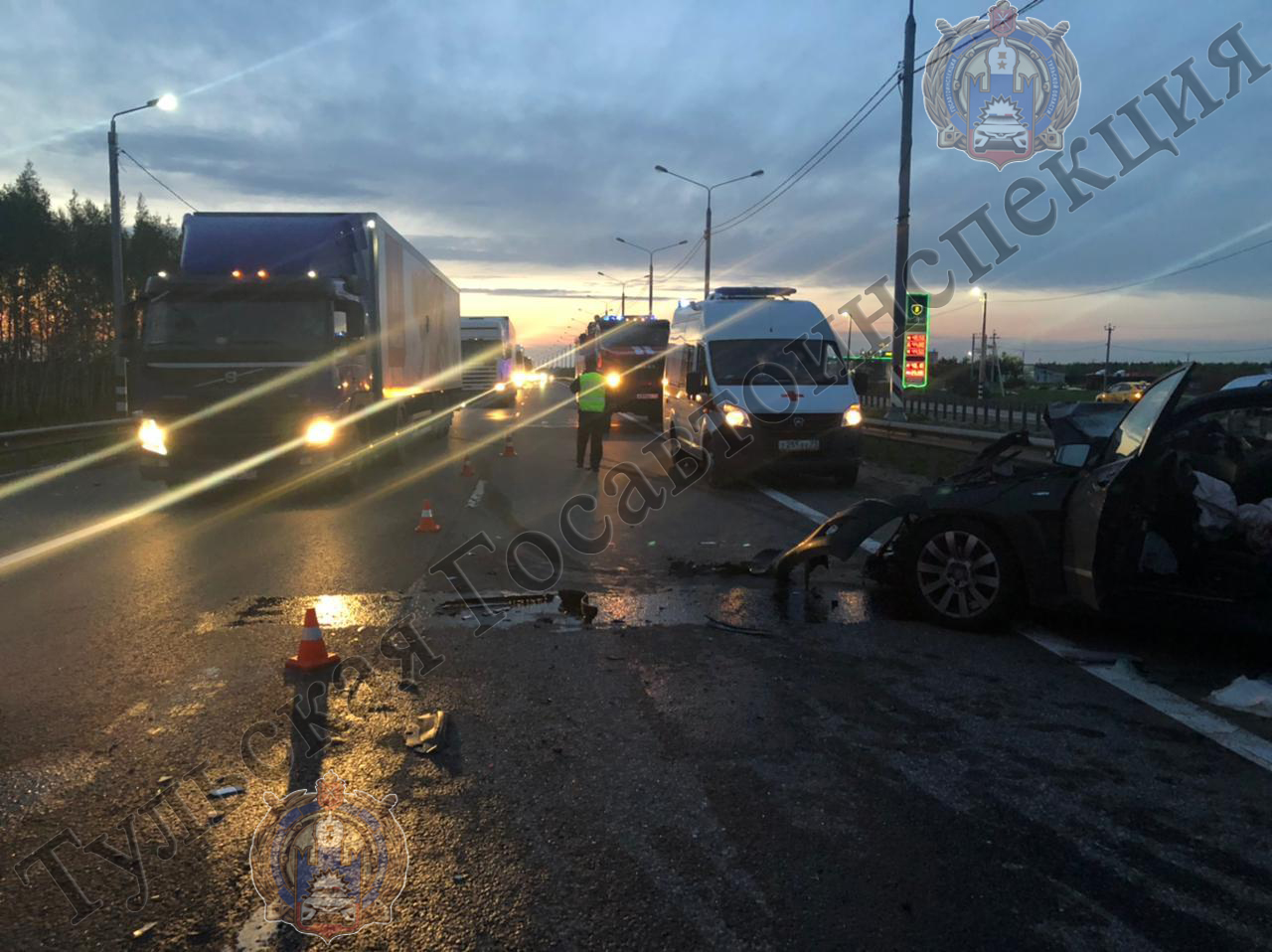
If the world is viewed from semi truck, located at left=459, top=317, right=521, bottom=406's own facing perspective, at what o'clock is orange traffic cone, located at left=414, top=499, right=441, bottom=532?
The orange traffic cone is roughly at 12 o'clock from the semi truck.

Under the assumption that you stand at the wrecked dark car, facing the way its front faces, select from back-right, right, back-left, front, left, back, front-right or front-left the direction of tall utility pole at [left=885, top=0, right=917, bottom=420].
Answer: right

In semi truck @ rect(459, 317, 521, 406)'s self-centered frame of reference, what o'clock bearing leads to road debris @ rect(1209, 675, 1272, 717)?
The road debris is roughly at 12 o'clock from the semi truck.

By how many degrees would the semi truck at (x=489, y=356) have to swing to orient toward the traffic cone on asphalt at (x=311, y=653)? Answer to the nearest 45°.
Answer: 0° — it already faces it

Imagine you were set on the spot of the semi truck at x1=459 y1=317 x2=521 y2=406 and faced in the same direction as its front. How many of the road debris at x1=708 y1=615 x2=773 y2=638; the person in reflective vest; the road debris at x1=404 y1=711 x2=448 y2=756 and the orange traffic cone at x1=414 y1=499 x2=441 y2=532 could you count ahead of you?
4

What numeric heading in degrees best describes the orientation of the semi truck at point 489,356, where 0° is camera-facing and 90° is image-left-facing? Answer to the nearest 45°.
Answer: approximately 0°

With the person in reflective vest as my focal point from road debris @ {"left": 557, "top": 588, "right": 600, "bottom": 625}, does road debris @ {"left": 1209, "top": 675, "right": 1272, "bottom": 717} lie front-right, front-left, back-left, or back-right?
back-right

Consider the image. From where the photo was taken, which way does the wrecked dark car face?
to the viewer's left

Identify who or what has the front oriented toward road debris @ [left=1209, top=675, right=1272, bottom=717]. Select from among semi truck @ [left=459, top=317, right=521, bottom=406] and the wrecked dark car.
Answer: the semi truck

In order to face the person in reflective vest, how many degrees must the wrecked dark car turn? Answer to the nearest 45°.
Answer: approximately 45° to its right

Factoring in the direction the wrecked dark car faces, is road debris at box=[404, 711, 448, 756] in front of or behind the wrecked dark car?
in front

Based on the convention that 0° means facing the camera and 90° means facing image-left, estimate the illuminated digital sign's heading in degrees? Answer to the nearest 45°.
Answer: approximately 0°

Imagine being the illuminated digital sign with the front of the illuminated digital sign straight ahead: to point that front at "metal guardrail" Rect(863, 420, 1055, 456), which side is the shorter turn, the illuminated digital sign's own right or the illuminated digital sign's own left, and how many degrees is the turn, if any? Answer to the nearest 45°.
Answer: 0° — it already faces it

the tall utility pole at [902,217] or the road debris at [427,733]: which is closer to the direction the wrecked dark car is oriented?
the road debris

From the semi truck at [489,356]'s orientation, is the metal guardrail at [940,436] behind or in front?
in front

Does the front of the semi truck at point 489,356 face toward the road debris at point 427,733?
yes

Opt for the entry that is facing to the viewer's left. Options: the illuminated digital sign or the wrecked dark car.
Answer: the wrecked dark car
